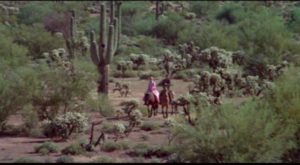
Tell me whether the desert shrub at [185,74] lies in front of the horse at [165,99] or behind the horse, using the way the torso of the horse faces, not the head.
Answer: behind

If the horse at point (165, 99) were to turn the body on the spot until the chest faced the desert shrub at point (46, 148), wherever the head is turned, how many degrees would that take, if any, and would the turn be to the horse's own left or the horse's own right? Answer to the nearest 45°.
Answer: approximately 45° to the horse's own right

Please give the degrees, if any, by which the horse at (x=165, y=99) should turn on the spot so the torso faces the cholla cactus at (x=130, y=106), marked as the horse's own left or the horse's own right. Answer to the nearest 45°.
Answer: approximately 90° to the horse's own right

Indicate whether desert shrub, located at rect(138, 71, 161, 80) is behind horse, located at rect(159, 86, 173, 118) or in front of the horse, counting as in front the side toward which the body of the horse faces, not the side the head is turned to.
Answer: behind

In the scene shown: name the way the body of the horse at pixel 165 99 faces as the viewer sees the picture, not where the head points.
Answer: toward the camera

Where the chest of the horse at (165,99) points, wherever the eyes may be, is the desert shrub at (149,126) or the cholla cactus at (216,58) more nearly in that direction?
the desert shrub

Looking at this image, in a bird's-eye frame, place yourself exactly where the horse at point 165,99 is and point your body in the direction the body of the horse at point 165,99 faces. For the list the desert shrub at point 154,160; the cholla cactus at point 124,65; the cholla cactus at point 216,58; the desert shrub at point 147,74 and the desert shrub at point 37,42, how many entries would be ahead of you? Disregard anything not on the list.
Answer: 1

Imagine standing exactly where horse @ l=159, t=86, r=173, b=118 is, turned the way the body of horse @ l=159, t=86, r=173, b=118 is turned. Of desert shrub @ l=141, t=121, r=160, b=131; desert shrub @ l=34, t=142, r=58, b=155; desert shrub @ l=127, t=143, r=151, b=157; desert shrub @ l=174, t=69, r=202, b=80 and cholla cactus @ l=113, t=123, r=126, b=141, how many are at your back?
1

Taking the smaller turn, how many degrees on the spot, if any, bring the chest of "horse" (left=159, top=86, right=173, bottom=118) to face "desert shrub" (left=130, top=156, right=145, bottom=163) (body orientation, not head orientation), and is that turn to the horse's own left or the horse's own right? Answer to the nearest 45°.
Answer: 0° — it already faces it

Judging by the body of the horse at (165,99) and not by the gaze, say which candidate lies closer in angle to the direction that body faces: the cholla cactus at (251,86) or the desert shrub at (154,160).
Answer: the desert shrub

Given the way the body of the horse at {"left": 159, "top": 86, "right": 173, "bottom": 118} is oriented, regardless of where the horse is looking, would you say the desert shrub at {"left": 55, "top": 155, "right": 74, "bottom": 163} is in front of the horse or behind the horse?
in front
